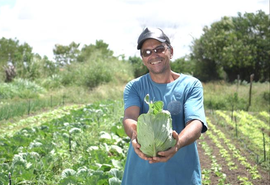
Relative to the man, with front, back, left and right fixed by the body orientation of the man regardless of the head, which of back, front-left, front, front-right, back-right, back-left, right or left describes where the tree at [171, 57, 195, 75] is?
back

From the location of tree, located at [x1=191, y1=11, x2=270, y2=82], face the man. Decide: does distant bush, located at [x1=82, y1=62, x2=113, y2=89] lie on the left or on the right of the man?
right

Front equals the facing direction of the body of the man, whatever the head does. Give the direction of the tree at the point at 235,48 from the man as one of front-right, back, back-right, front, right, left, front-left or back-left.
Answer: back

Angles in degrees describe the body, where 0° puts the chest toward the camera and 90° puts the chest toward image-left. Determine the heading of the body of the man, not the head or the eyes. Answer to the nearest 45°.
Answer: approximately 0°

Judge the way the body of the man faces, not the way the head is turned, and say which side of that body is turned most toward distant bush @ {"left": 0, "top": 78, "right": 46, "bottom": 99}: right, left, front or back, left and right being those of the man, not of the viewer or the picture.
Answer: back
